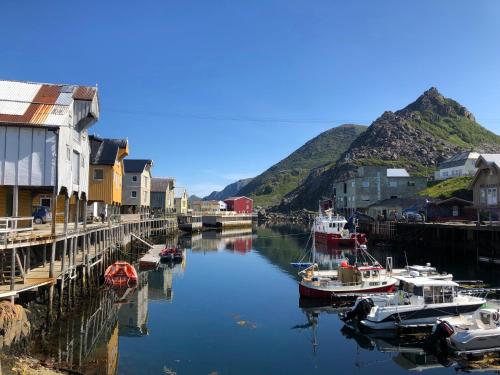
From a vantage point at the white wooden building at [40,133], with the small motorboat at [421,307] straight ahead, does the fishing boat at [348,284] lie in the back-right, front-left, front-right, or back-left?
front-left

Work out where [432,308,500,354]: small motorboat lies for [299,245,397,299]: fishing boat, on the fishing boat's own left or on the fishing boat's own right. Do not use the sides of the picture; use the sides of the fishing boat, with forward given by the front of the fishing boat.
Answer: on the fishing boat's own right

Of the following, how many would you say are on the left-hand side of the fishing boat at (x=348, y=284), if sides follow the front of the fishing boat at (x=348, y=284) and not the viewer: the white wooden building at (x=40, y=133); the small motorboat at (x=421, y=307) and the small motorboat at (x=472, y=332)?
0
